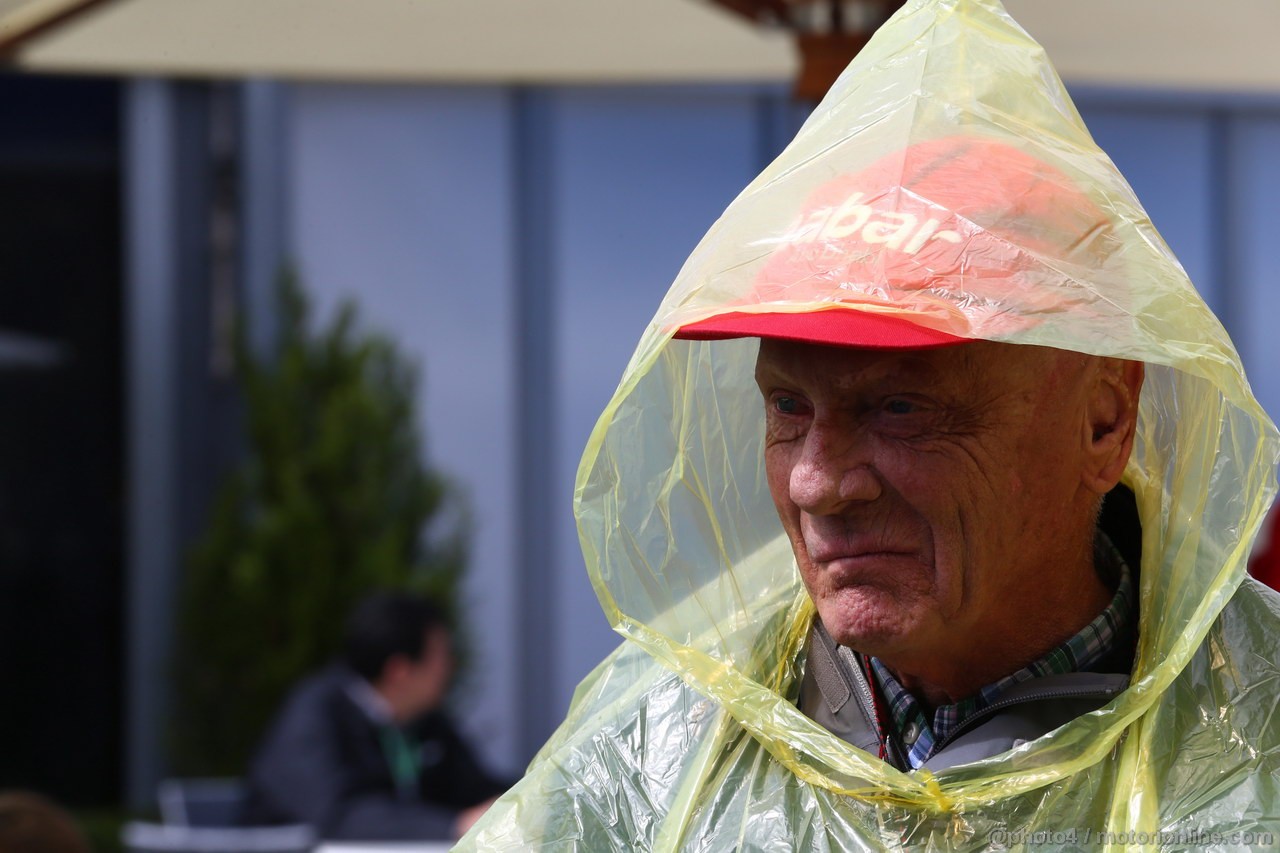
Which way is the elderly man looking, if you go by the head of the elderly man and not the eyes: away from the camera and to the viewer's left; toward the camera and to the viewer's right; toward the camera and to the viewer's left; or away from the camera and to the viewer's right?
toward the camera and to the viewer's left

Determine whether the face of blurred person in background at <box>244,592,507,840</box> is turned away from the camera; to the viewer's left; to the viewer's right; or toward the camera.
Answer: to the viewer's right

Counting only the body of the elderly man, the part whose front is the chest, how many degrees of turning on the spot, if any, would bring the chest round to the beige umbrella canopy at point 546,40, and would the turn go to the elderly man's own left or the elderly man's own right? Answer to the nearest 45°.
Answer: approximately 135° to the elderly man's own right

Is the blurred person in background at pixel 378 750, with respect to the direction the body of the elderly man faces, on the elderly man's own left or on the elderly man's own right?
on the elderly man's own right

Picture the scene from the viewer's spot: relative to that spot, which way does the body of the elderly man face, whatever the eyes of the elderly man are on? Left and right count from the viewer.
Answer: facing the viewer and to the left of the viewer
